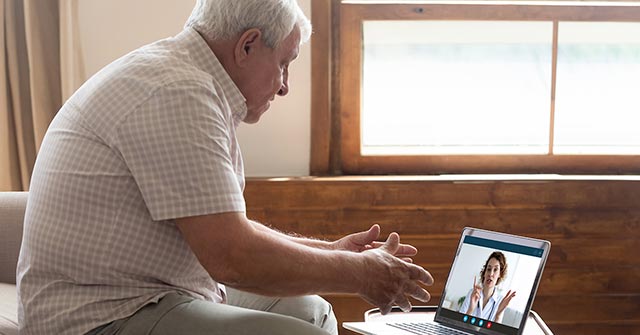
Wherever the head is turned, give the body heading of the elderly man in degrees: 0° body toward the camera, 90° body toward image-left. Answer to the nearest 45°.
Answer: approximately 270°

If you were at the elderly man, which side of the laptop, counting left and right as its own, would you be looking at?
front

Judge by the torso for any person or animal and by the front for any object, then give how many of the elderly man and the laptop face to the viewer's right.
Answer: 1

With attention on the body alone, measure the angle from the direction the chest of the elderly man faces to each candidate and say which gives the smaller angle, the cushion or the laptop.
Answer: the laptop

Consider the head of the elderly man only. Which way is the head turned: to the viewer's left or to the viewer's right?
to the viewer's right

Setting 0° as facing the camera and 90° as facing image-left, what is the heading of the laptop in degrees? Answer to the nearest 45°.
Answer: approximately 45°
